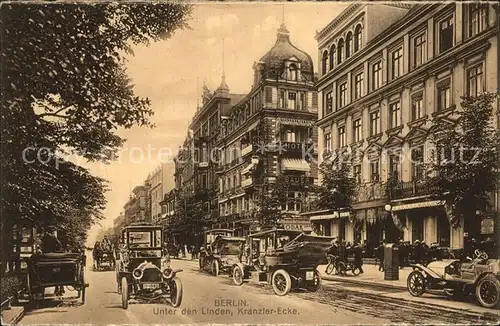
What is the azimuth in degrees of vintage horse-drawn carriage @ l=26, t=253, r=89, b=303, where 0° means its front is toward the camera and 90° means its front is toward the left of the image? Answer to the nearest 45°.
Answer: approximately 180°

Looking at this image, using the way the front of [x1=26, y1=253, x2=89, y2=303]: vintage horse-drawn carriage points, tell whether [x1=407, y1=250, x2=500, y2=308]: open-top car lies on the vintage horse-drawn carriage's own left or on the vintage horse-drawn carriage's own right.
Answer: on the vintage horse-drawn carriage's own right

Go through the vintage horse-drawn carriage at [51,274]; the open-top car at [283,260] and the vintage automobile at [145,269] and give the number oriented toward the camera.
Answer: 1

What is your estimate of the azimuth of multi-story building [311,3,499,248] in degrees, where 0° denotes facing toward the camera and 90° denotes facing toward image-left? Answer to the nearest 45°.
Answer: approximately 45°

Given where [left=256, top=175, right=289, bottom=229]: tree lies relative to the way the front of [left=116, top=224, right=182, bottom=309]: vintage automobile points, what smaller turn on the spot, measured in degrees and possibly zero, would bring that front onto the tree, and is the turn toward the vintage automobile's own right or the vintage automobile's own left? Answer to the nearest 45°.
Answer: approximately 180°

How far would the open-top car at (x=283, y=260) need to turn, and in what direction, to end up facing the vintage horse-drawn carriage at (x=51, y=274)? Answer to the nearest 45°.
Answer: approximately 45° to its left

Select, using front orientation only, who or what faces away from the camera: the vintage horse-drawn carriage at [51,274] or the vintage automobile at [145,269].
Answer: the vintage horse-drawn carriage at [51,274]
